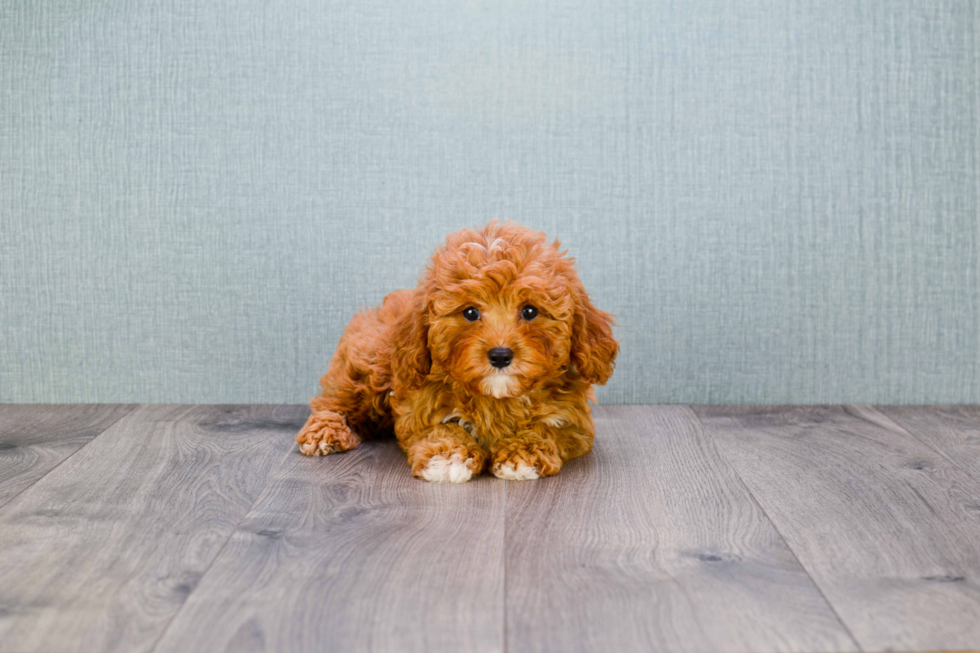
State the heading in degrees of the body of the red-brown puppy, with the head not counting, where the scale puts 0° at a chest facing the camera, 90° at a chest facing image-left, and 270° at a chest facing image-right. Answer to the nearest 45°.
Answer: approximately 315°
